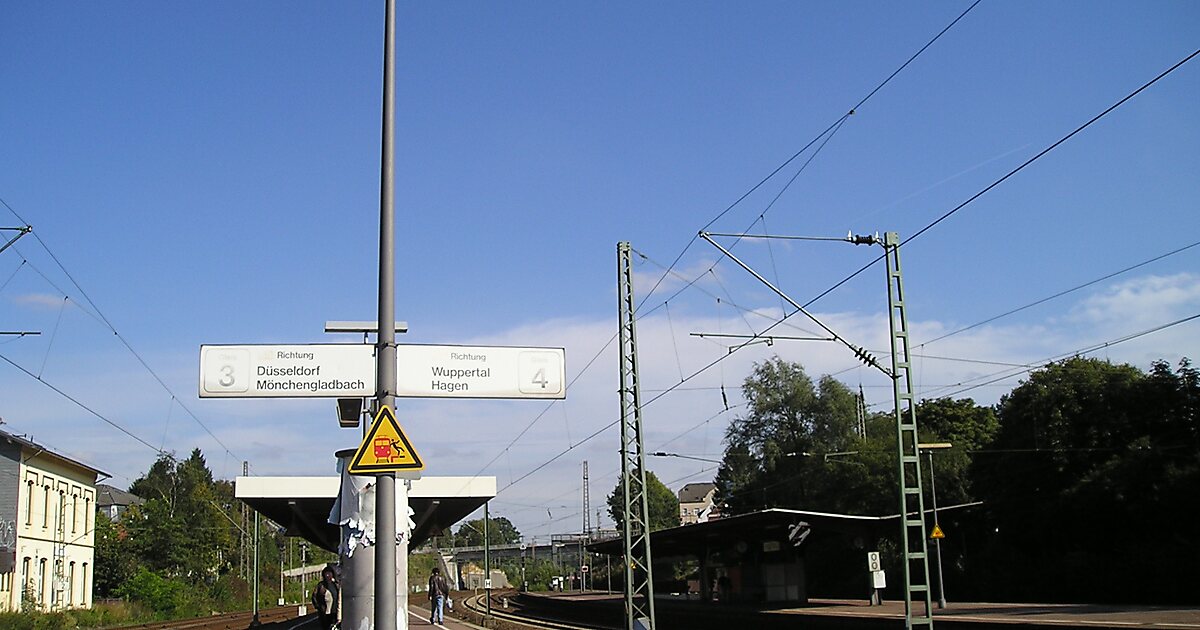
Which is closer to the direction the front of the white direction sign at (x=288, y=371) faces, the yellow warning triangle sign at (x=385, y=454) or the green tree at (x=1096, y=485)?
the yellow warning triangle sign

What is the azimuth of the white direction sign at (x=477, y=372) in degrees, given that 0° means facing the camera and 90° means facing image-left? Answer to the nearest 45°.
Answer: approximately 0°

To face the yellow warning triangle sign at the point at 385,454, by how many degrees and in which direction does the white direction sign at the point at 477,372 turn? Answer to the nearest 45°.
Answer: approximately 45° to its right

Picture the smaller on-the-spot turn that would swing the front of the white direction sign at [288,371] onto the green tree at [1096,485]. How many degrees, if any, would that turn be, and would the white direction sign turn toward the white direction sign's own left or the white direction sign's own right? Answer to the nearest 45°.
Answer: approximately 135° to the white direction sign's own left

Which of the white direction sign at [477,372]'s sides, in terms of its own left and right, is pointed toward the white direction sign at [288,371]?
right

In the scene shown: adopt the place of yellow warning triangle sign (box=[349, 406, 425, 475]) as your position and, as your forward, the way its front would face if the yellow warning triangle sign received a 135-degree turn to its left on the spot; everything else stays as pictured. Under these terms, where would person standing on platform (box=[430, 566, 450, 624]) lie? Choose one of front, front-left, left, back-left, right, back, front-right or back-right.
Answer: front-left

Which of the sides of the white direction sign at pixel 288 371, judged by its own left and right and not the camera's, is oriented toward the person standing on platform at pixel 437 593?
back

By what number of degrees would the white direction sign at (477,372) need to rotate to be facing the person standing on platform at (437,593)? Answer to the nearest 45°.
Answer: approximately 180°

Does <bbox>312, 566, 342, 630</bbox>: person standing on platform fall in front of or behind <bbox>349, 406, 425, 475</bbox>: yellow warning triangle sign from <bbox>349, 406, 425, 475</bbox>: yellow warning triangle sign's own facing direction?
behind

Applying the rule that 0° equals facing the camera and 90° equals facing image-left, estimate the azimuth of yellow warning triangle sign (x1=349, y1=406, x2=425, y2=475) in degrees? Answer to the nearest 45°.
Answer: approximately 0°

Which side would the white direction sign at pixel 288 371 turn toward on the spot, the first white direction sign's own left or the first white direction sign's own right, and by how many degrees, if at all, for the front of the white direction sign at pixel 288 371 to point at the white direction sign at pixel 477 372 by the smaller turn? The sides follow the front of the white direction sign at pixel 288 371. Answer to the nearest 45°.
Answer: approximately 90° to the first white direction sign's own left
